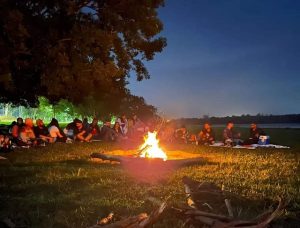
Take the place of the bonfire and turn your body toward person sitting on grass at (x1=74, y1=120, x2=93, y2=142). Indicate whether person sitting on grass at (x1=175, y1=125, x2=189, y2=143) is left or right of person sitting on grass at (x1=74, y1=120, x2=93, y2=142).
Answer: right

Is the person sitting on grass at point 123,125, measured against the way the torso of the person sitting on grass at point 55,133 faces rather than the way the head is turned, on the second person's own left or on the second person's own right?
on the second person's own left

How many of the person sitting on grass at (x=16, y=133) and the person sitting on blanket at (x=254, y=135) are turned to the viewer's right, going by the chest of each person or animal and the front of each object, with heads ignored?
1

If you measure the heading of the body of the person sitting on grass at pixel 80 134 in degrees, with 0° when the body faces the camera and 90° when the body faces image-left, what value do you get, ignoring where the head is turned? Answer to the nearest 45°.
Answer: approximately 315°

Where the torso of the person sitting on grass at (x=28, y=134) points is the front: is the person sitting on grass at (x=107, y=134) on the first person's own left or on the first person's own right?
on the first person's own left

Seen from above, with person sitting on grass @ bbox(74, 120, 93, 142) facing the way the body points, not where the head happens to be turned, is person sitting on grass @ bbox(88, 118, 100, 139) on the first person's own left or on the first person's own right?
on the first person's own left

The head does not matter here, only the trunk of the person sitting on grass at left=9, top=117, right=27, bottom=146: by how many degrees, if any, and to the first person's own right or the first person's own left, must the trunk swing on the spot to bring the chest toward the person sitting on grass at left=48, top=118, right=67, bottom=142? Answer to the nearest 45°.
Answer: approximately 45° to the first person's own left

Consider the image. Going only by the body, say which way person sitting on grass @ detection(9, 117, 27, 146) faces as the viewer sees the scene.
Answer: to the viewer's right

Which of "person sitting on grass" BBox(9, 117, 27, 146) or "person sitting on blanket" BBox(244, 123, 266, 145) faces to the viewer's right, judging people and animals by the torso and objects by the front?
"person sitting on grass" BBox(9, 117, 27, 146)
